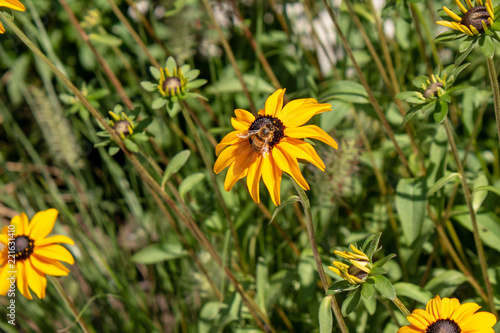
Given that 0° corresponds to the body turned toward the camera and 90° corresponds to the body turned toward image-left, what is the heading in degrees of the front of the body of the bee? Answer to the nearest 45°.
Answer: approximately 225°
